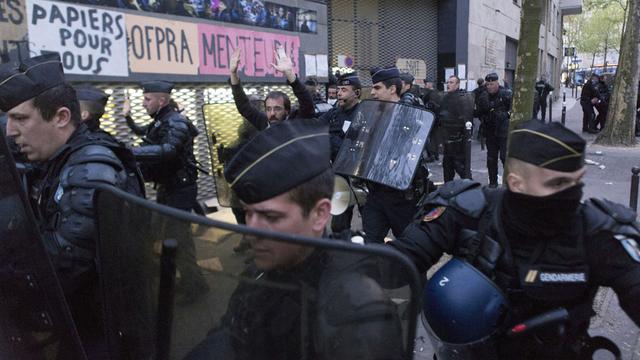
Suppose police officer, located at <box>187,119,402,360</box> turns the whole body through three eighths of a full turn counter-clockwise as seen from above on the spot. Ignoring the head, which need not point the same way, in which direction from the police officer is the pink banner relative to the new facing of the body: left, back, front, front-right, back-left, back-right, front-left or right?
left

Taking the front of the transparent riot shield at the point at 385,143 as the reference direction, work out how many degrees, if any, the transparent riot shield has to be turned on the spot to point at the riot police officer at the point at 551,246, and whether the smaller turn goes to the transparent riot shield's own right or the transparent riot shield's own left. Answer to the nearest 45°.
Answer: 0° — it already faces them

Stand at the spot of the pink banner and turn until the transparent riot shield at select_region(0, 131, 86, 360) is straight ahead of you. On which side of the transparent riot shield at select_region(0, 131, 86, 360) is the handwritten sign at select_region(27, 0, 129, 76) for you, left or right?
right

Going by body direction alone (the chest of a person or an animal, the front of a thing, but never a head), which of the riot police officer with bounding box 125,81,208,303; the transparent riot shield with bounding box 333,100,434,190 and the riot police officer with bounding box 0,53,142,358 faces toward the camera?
the transparent riot shield

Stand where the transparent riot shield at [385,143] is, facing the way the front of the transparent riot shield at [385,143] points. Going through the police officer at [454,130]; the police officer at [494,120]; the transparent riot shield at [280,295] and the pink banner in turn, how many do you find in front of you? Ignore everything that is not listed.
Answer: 1

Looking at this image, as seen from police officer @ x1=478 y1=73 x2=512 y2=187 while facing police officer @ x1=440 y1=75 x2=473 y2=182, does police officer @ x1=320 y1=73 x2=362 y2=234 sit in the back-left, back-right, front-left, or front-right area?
front-left

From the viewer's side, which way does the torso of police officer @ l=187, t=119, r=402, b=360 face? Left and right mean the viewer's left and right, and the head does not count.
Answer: facing the viewer and to the left of the viewer

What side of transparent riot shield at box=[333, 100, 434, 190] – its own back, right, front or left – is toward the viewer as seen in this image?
front

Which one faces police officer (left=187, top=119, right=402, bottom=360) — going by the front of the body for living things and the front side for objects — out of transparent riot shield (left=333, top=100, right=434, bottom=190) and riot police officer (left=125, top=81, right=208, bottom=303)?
the transparent riot shield

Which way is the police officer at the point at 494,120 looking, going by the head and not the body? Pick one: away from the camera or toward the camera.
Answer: toward the camera
